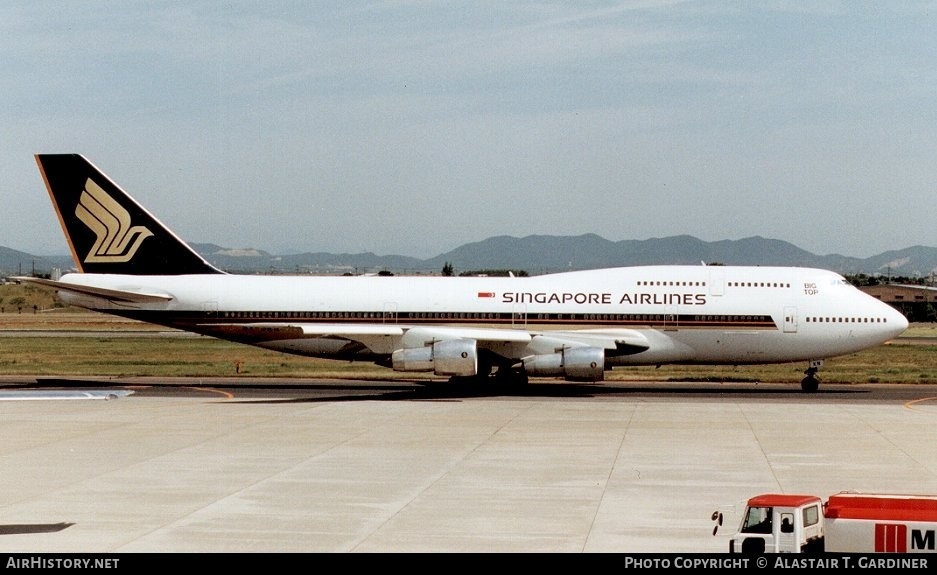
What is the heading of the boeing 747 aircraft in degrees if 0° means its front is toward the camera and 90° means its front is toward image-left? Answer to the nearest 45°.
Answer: approximately 270°

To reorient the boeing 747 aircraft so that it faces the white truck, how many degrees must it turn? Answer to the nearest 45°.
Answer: approximately 90° to its right
